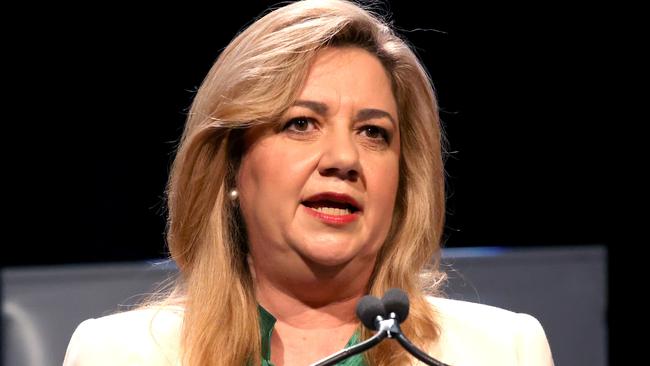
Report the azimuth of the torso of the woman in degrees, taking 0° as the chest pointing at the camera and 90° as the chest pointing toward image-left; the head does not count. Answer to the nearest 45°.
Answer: approximately 0°

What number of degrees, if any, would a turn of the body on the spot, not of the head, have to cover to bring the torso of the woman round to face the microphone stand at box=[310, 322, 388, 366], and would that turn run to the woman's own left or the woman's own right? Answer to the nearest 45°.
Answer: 0° — they already face it

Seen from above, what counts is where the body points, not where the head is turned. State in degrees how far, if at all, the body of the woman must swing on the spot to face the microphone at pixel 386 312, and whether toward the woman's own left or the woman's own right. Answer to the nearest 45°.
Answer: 0° — they already face it
